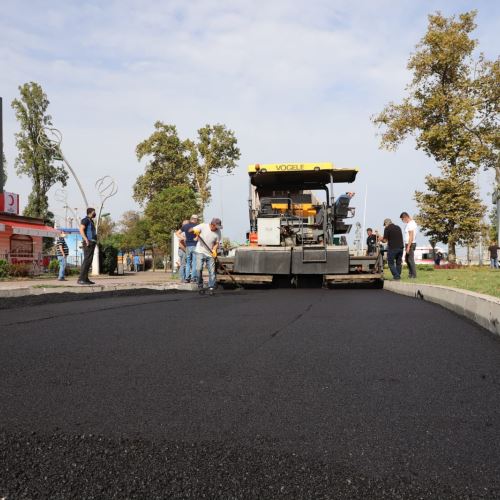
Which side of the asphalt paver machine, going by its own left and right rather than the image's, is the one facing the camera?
back

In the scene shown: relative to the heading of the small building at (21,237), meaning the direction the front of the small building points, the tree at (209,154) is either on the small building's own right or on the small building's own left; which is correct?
on the small building's own left

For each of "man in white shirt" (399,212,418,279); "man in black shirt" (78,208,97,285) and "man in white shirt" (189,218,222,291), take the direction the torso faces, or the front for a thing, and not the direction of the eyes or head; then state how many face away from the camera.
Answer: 0

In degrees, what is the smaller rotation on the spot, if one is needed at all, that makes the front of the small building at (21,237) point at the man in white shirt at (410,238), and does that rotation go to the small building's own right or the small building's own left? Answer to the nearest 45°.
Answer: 0° — it already faces them

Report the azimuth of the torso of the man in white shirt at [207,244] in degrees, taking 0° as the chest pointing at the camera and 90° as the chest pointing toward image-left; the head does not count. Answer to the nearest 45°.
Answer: approximately 315°

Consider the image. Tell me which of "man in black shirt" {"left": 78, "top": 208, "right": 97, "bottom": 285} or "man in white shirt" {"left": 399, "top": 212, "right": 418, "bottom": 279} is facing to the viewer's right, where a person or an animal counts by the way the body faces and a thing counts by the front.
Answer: the man in black shirt

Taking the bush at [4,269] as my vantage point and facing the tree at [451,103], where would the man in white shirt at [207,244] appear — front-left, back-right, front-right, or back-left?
front-right

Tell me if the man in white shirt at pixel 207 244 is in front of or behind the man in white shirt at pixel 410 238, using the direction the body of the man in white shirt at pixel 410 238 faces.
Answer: in front

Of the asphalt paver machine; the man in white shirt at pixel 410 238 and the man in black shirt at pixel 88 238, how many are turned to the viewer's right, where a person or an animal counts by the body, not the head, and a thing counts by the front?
1

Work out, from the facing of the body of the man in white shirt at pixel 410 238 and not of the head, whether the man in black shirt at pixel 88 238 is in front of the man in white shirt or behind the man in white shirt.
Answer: in front

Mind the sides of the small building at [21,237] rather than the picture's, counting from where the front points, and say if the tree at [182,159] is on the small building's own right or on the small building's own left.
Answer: on the small building's own left
